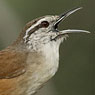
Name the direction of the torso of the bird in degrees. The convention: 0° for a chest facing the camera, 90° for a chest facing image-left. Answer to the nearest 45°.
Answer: approximately 270°
